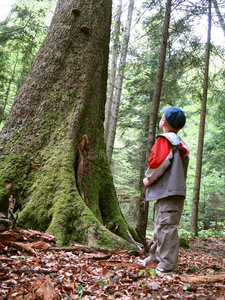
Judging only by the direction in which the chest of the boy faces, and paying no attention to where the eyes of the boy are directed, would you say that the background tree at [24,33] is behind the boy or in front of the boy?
in front

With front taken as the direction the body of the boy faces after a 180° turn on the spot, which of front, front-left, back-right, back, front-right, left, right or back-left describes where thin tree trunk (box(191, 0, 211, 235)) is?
back-left

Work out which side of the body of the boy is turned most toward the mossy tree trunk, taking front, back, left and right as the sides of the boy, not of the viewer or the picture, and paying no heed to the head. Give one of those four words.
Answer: front

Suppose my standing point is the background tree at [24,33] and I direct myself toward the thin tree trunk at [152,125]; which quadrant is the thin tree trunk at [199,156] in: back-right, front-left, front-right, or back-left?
front-left

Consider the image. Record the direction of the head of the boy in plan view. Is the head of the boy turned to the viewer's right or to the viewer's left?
to the viewer's left

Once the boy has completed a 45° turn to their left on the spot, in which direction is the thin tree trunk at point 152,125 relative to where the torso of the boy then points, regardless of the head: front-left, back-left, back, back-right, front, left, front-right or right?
right

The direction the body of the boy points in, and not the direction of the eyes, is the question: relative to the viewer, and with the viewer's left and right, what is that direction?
facing away from the viewer and to the left of the viewer
